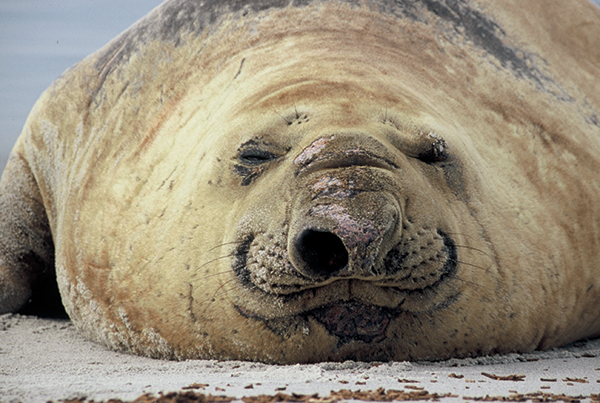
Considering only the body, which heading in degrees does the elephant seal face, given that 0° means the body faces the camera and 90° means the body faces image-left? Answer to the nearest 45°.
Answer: approximately 0°
